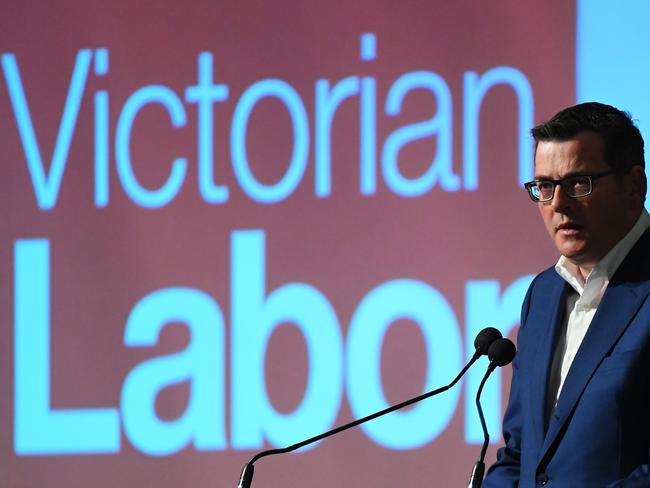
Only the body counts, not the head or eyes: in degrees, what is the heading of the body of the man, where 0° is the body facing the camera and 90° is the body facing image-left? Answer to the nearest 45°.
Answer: approximately 45°

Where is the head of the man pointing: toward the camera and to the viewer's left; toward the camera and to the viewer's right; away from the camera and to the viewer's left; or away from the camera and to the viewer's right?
toward the camera and to the viewer's left
